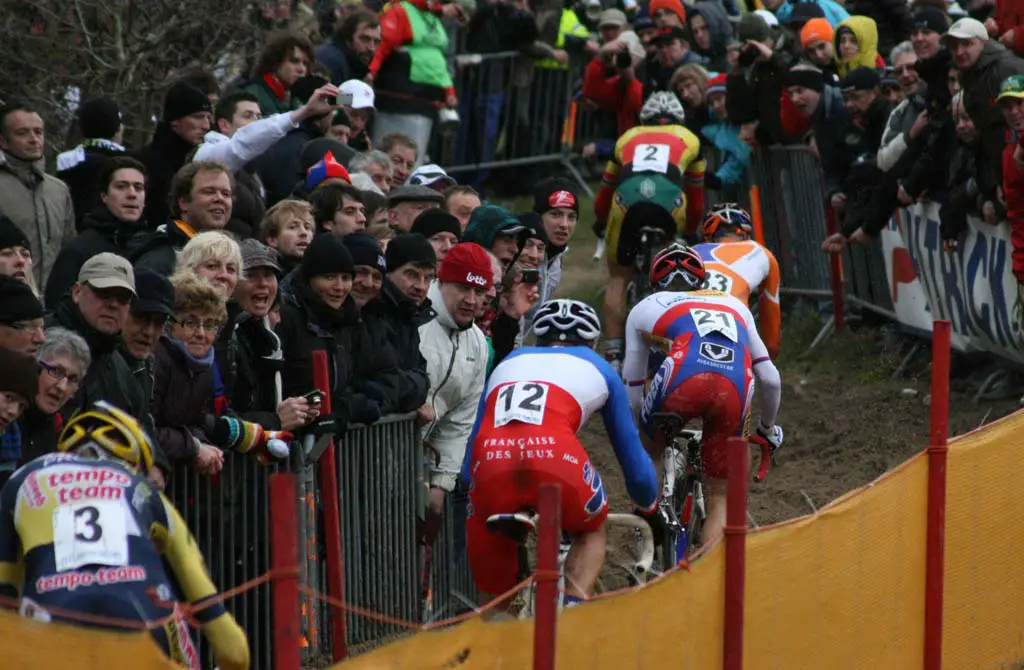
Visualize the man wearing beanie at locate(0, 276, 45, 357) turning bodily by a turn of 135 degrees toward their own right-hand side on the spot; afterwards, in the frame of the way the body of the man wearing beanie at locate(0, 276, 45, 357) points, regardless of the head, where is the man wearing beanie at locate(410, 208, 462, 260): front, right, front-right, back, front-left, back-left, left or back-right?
back-right

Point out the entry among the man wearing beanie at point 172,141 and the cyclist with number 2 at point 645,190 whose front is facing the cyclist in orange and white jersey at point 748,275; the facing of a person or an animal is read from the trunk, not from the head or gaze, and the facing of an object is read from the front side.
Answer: the man wearing beanie

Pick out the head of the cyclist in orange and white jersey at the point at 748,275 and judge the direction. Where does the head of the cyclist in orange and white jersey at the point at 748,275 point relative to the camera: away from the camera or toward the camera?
away from the camera

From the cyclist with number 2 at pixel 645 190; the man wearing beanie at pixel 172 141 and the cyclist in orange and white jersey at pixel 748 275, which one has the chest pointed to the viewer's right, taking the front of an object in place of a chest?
the man wearing beanie

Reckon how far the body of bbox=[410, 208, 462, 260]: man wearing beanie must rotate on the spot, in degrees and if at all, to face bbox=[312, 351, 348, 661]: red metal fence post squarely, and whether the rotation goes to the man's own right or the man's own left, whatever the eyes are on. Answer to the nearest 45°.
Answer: approximately 45° to the man's own right

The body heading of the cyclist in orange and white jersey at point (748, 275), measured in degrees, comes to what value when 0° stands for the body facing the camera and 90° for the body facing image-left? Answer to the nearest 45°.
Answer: approximately 180°

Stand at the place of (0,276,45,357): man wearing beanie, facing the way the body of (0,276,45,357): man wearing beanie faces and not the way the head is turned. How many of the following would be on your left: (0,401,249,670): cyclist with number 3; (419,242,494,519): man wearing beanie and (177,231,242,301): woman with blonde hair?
2

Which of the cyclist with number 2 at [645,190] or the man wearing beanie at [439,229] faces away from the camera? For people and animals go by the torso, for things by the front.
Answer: the cyclist with number 2

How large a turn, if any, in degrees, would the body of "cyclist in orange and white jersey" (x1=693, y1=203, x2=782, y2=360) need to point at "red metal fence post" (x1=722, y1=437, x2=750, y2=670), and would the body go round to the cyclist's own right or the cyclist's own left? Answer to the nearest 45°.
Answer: approximately 180°

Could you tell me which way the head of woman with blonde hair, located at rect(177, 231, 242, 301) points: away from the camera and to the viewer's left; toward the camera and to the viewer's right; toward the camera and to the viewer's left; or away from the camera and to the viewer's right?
toward the camera and to the viewer's right

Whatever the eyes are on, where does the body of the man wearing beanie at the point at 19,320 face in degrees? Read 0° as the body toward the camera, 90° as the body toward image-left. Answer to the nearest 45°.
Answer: approximately 315°

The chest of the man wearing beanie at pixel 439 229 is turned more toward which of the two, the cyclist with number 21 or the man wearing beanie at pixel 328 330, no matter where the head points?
the cyclist with number 21

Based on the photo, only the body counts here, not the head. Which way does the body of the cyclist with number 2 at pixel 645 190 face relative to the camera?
away from the camera

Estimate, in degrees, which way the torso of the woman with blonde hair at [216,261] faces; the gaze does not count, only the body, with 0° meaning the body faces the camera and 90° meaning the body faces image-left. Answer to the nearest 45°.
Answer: approximately 315°

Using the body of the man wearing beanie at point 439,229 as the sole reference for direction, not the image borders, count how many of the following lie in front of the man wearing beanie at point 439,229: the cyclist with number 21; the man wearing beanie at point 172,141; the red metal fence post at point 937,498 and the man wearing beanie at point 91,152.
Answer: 2
